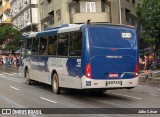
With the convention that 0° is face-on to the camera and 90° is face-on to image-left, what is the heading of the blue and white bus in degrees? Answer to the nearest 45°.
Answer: approximately 135°

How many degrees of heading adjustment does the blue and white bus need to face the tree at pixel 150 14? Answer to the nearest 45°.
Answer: approximately 45° to its right
